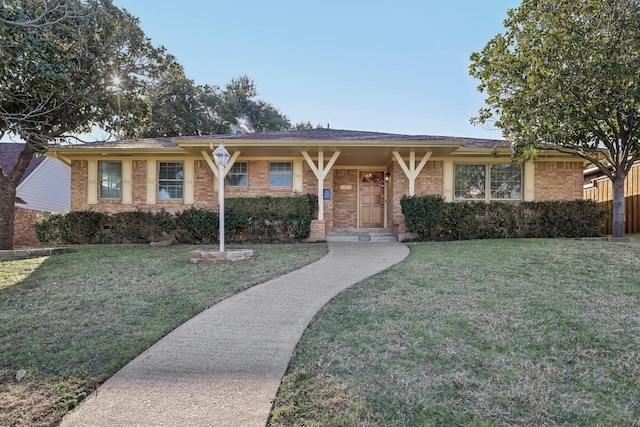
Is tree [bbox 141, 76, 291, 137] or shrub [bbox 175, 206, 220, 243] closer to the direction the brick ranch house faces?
the shrub

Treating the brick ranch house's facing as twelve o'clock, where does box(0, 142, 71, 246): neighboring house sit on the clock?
The neighboring house is roughly at 4 o'clock from the brick ranch house.

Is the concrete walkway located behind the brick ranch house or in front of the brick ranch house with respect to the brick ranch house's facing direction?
in front

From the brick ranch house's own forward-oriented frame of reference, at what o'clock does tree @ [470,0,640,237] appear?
The tree is roughly at 10 o'clock from the brick ranch house.

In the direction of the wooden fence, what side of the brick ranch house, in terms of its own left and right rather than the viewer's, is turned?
left

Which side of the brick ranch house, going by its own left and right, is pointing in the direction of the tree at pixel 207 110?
back

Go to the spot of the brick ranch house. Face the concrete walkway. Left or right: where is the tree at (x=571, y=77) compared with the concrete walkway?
left

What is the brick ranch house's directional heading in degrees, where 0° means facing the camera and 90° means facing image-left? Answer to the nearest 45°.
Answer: approximately 0°

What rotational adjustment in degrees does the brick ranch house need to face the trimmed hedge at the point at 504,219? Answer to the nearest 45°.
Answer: approximately 90° to its left
